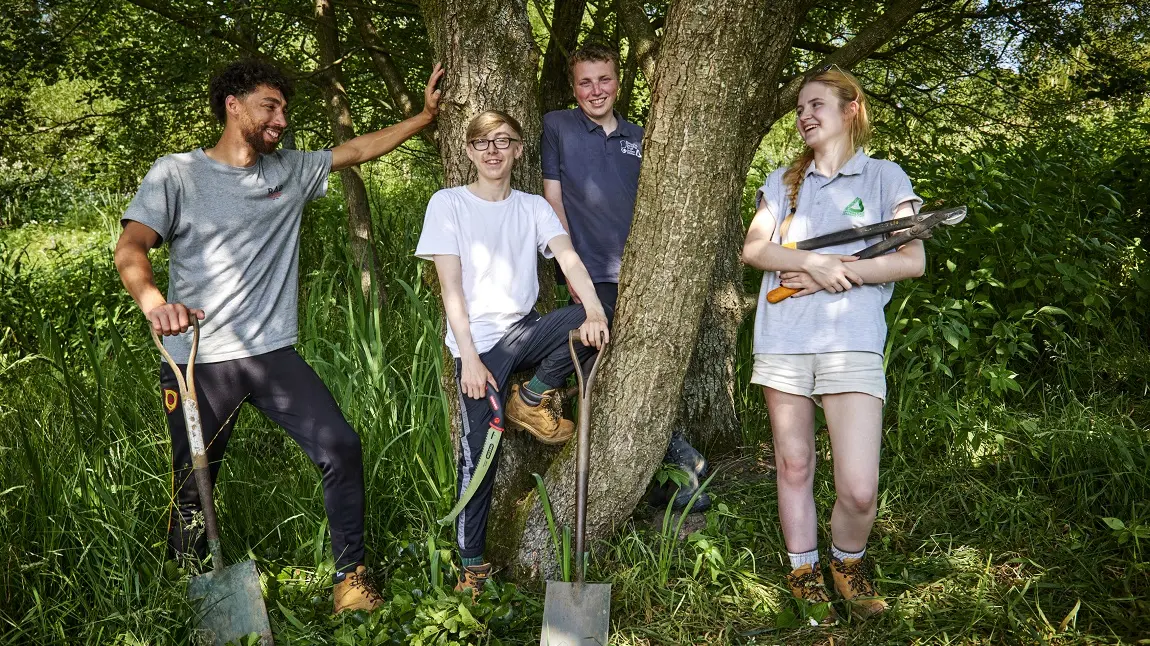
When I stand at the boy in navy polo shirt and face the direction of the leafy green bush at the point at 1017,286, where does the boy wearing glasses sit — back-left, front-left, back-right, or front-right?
back-right

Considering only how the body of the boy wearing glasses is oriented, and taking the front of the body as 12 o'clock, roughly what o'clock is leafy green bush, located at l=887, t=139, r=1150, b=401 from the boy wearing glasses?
The leafy green bush is roughly at 8 o'clock from the boy wearing glasses.

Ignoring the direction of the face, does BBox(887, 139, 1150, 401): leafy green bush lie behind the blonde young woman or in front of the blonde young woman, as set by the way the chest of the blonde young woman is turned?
behind

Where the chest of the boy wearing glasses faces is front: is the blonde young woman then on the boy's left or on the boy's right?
on the boy's left

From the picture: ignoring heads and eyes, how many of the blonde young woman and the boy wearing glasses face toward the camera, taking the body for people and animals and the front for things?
2

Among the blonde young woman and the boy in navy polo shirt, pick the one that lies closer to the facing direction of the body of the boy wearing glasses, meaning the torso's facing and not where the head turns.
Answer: the blonde young woman

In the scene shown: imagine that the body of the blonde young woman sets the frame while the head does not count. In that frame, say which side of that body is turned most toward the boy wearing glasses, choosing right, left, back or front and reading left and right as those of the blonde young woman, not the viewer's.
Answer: right

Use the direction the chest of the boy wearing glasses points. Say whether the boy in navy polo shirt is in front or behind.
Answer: behind
